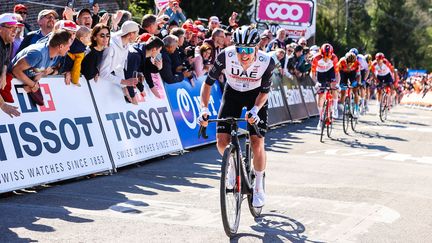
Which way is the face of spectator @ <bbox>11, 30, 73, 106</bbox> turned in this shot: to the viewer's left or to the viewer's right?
to the viewer's right

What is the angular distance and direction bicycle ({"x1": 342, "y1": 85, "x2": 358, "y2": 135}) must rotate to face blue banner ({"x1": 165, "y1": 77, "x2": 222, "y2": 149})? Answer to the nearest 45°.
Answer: approximately 45° to its right

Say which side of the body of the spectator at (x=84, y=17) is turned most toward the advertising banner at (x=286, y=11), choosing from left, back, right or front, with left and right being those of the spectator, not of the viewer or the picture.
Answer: left

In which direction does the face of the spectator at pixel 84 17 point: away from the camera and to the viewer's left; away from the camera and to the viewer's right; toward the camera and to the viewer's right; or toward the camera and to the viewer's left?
toward the camera and to the viewer's right

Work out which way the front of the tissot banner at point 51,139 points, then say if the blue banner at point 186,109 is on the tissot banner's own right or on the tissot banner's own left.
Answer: on the tissot banner's own left

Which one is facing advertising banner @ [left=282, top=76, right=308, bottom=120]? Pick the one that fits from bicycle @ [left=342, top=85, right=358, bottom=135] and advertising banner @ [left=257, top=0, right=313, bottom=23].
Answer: advertising banner @ [left=257, top=0, right=313, bottom=23]

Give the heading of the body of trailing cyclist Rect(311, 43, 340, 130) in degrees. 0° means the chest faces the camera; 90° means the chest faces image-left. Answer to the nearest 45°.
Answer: approximately 0°
